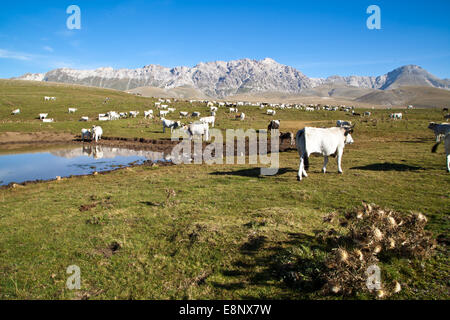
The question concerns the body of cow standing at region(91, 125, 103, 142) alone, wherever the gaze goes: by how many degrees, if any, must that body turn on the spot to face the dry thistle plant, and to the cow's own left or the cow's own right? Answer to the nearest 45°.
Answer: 0° — it already faces it

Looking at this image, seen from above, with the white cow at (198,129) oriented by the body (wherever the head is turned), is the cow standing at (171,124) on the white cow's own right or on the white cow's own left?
on the white cow's own right

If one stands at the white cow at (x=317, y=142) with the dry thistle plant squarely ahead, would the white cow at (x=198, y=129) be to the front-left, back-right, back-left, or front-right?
back-right

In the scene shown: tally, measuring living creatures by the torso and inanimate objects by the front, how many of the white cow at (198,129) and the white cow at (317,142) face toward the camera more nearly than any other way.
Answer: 0

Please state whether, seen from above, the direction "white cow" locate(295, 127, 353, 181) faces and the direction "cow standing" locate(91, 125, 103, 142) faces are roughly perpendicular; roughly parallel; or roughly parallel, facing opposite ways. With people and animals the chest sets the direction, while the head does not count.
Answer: roughly perpendicular

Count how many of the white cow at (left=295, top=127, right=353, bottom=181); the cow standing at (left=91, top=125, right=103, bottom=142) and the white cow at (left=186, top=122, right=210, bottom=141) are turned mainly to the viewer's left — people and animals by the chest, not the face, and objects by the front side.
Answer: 1

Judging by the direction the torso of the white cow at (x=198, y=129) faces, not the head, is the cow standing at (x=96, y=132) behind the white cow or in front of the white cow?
in front

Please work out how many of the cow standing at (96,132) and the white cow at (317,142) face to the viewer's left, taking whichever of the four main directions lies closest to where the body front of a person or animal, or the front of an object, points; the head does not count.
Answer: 0

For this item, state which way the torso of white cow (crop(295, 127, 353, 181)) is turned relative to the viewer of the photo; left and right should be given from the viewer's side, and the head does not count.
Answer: facing away from the viewer and to the right of the viewer

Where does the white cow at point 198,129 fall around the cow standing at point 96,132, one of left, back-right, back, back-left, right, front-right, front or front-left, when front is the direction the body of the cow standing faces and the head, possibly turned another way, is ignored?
front-left

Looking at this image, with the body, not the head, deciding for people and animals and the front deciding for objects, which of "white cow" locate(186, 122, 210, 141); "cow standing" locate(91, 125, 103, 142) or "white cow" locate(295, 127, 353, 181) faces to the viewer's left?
"white cow" locate(186, 122, 210, 141)
